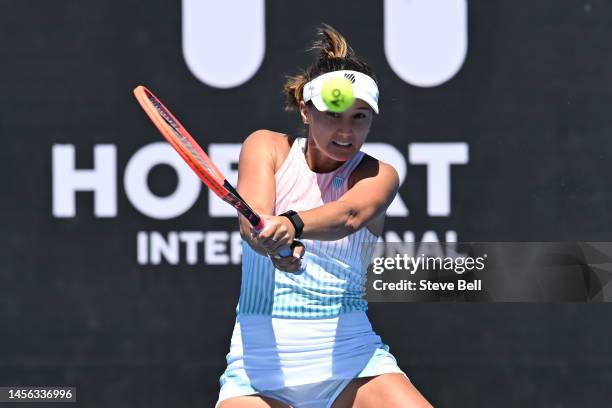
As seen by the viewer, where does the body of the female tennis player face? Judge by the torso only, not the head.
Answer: toward the camera
